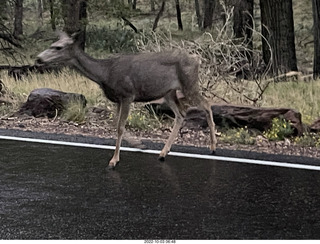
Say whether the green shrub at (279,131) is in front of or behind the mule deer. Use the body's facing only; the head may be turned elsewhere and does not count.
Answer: behind

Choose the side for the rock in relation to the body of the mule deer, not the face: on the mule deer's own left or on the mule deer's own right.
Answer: on the mule deer's own right

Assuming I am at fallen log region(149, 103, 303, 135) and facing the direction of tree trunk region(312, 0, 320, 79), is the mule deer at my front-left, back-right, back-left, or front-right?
back-left

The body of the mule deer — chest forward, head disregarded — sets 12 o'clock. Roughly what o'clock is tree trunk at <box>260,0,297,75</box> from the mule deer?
The tree trunk is roughly at 4 o'clock from the mule deer.

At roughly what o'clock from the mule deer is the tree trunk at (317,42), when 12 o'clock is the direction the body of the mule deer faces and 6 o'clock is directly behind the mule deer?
The tree trunk is roughly at 4 o'clock from the mule deer.

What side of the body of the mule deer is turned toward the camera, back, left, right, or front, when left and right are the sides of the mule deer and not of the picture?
left
